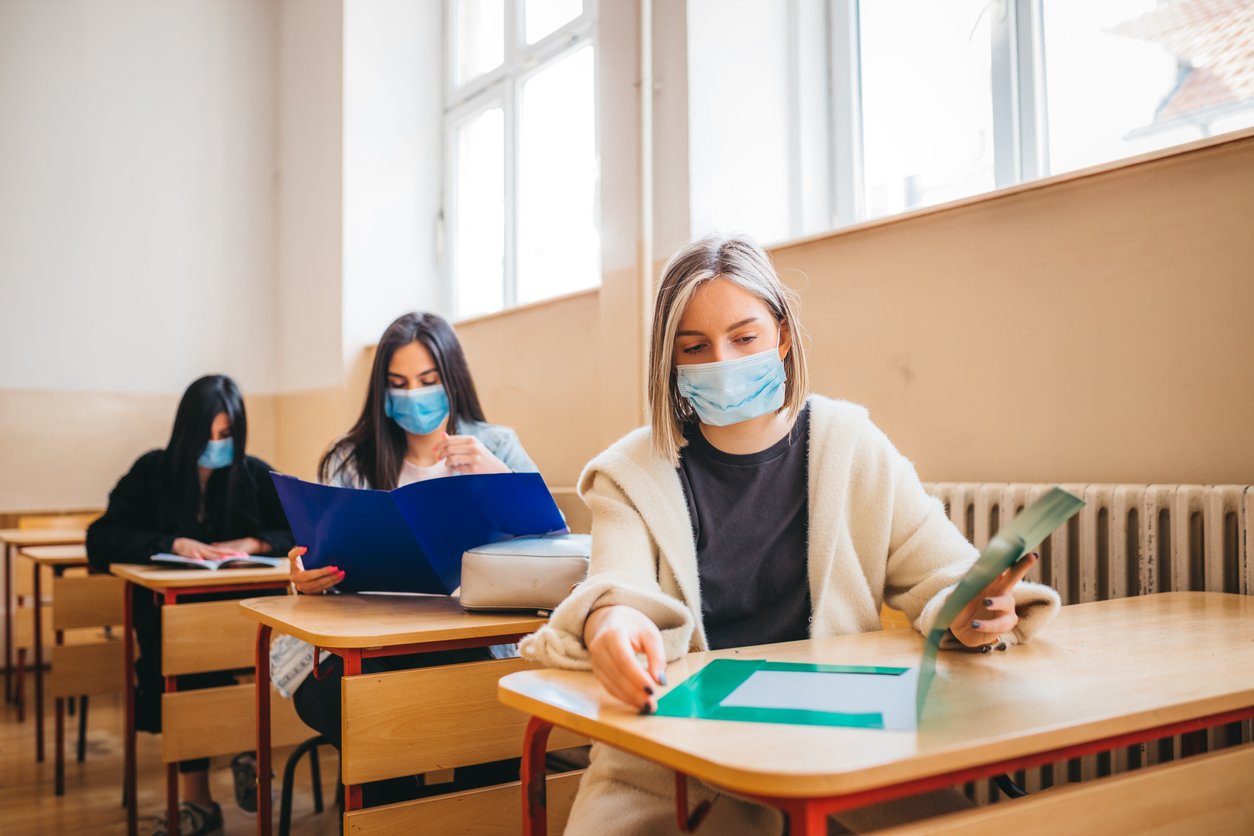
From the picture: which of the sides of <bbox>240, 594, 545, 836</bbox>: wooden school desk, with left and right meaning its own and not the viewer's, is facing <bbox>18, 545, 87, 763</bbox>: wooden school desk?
back

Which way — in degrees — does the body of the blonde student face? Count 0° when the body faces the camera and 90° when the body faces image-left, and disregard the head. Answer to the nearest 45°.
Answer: approximately 0°

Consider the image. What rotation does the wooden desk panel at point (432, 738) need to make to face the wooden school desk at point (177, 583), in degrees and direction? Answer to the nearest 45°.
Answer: approximately 180°
